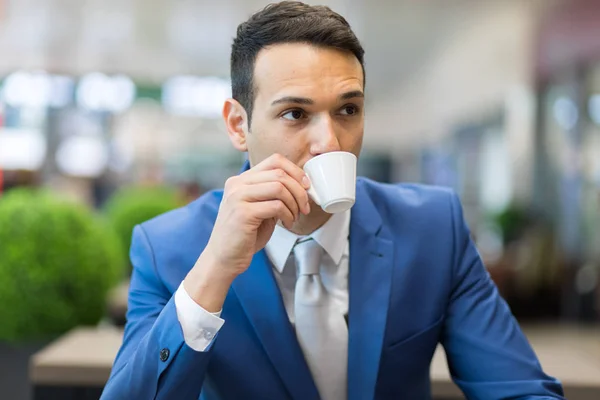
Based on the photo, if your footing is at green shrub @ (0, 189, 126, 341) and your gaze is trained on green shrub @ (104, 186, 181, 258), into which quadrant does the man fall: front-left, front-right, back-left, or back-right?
back-right

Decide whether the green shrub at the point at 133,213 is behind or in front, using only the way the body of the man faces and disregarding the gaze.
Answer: behind

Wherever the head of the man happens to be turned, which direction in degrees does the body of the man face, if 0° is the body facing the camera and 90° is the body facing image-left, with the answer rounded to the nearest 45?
approximately 0°

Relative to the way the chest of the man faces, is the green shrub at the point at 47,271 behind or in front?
behind

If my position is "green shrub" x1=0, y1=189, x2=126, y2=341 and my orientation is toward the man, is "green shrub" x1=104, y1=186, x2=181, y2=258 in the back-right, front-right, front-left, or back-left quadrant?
back-left
